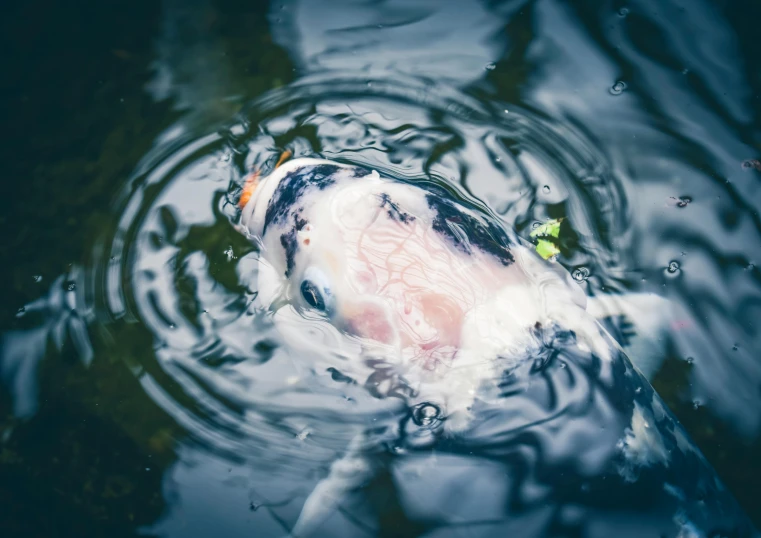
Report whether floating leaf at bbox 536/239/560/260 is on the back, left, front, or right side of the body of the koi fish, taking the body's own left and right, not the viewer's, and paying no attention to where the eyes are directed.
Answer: right

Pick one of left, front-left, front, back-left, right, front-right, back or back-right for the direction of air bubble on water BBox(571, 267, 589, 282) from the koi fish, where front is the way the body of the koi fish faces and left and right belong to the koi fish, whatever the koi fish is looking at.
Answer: right

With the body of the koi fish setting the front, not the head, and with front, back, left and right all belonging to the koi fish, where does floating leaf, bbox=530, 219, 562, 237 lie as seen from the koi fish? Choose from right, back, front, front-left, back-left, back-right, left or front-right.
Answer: right

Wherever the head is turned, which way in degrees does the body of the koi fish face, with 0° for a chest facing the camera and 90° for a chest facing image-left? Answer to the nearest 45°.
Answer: approximately 135°

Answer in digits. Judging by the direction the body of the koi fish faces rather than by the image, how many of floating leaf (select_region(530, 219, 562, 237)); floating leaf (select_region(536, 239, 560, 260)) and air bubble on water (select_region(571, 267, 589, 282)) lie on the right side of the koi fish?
3
